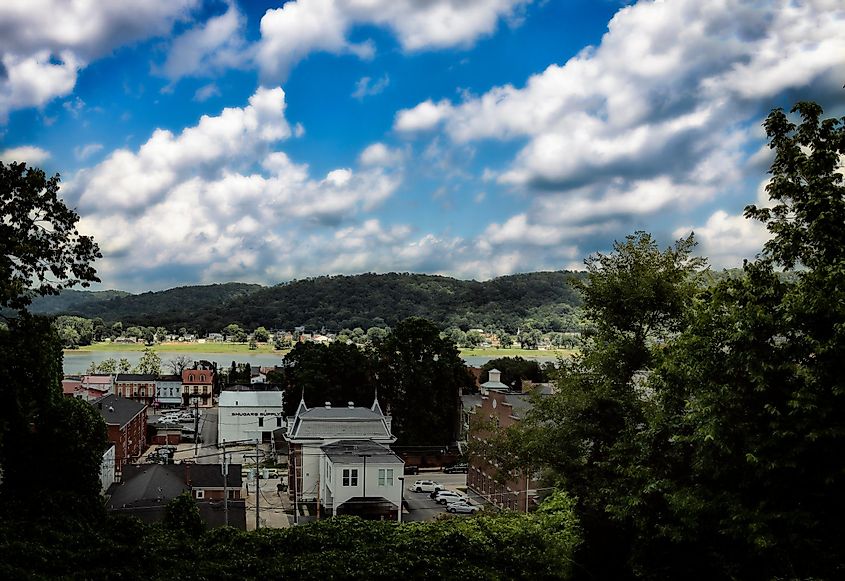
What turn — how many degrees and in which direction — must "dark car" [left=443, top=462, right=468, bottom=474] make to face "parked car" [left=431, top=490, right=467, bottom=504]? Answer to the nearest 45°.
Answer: approximately 90° to its left

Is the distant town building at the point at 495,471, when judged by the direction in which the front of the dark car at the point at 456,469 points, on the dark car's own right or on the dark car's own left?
on the dark car's own left

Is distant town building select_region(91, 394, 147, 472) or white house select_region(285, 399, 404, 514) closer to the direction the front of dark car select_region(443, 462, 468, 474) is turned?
the distant town building

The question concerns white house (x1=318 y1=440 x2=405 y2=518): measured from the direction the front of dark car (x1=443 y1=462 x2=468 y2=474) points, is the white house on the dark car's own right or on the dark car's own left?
on the dark car's own left

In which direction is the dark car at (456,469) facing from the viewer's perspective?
to the viewer's left

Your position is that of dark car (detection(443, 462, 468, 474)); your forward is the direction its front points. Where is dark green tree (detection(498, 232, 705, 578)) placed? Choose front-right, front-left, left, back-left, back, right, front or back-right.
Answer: left

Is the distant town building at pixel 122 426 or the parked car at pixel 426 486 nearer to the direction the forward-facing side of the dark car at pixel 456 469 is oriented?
the distant town building
